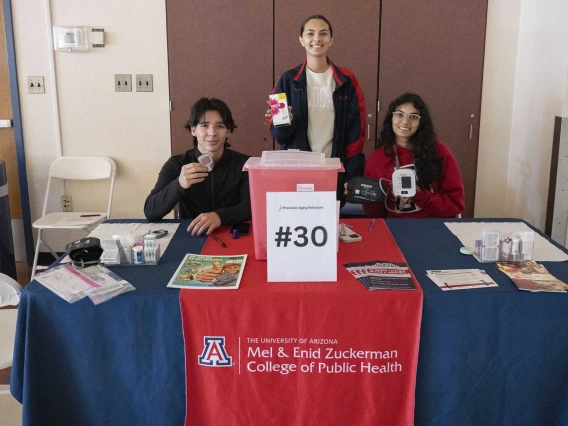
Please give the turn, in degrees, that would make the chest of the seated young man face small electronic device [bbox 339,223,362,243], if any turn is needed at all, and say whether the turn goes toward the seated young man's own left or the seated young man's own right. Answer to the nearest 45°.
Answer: approximately 45° to the seated young man's own left

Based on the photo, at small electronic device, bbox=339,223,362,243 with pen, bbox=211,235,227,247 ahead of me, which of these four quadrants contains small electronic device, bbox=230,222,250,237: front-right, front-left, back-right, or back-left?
front-right

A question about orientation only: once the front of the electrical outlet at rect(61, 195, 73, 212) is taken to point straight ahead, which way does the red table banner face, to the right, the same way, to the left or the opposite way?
the same way

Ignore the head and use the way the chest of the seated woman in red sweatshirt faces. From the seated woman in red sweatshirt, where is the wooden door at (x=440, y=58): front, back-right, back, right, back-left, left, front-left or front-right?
back

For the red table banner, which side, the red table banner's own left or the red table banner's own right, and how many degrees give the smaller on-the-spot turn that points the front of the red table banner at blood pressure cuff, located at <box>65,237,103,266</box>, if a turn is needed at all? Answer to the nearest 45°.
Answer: approximately 90° to the red table banner's own right

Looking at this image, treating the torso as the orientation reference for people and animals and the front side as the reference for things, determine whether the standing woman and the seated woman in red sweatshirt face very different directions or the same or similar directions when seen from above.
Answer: same or similar directions

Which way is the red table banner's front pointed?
toward the camera

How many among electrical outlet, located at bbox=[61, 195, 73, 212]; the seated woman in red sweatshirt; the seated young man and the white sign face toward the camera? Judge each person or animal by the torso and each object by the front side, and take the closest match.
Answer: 4

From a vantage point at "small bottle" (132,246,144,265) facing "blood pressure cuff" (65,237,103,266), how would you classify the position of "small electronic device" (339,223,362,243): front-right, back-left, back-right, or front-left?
back-right

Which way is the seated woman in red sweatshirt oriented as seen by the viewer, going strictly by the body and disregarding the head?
toward the camera

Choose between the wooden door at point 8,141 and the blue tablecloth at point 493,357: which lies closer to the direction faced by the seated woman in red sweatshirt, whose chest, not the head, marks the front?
the blue tablecloth

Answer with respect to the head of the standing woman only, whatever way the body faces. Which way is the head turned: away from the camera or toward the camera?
toward the camera

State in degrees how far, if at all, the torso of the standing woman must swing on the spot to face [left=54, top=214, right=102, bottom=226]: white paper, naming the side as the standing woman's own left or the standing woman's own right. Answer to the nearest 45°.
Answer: approximately 90° to the standing woman's own right

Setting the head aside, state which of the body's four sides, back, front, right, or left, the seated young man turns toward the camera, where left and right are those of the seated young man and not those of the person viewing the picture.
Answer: front

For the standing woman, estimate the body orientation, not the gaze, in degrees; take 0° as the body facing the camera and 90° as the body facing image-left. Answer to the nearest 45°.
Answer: approximately 0°

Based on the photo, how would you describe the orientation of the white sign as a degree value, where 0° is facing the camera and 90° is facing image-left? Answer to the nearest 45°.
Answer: approximately 0°
